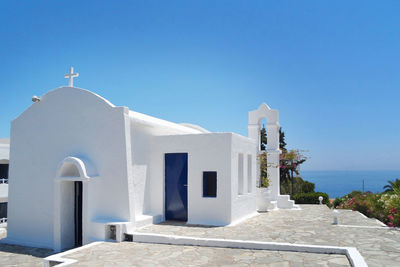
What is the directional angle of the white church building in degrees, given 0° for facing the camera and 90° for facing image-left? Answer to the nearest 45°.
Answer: approximately 45°

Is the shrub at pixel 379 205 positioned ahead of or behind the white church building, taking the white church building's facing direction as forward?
behind

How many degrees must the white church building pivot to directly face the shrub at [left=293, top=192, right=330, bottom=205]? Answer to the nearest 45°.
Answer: approximately 180°
